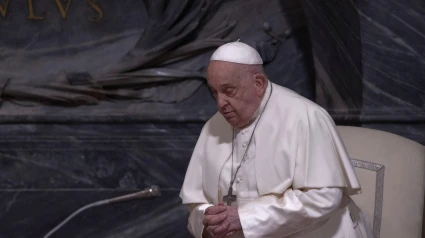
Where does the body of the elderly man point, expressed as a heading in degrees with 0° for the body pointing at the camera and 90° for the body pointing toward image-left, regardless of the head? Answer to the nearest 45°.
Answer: approximately 45°

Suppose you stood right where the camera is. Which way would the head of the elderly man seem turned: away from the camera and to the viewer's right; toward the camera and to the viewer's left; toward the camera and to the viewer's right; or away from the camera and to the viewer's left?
toward the camera and to the viewer's left
